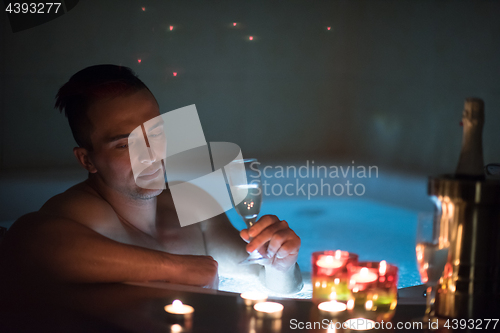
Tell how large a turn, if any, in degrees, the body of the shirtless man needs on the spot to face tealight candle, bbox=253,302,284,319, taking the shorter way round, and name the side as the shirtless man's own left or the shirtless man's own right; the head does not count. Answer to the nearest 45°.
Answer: approximately 45° to the shirtless man's own right

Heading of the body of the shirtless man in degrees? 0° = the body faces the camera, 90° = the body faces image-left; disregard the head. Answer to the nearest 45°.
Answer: approximately 315°

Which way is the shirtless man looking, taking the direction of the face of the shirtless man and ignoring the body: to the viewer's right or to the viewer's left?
to the viewer's right

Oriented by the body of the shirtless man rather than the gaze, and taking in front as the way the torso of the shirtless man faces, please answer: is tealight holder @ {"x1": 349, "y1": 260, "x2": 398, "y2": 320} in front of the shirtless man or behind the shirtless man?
in front
